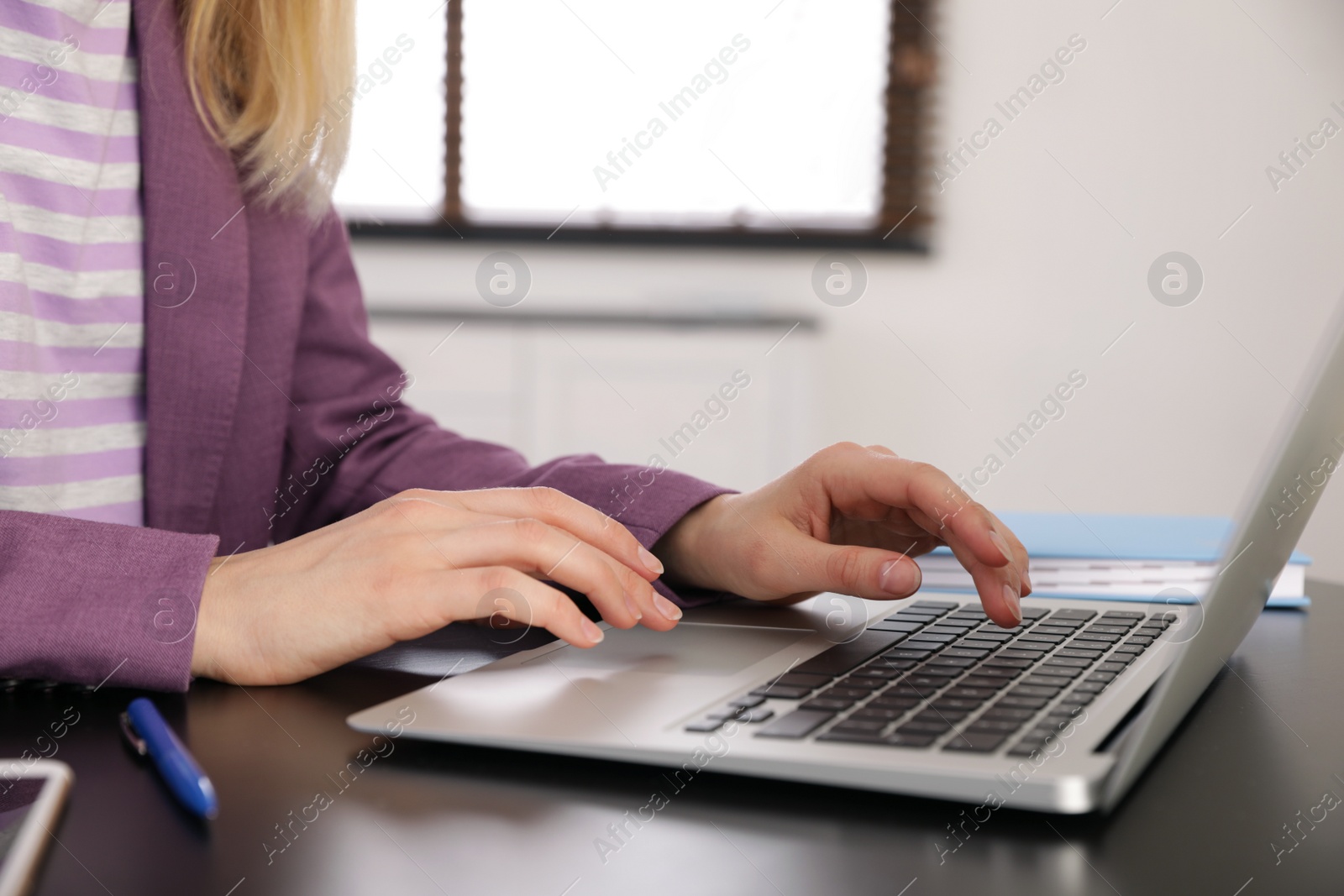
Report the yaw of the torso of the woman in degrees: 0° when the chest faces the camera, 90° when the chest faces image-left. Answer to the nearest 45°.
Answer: approximately 315°

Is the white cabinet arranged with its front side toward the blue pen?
yes

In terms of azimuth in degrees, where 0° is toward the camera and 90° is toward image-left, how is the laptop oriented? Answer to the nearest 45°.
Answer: approximately 90°

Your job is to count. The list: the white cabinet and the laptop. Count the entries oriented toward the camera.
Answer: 1

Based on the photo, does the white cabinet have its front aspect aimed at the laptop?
yes

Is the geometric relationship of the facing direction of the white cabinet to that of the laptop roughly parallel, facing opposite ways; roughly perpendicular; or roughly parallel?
roughly perpendicular
